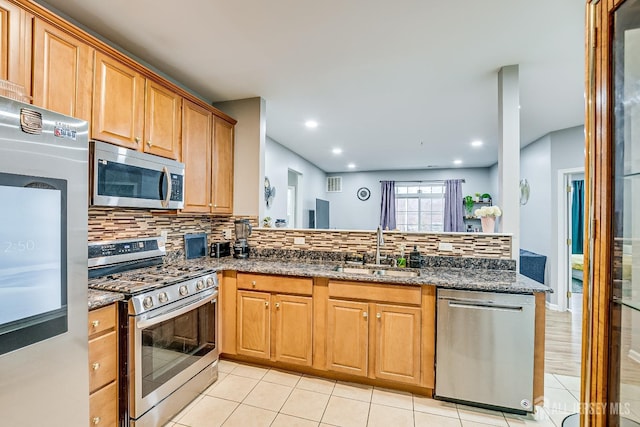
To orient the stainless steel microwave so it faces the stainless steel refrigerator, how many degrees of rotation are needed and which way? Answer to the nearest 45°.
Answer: approximately 45° to its right

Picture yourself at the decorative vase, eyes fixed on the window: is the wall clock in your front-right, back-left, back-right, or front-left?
front-left

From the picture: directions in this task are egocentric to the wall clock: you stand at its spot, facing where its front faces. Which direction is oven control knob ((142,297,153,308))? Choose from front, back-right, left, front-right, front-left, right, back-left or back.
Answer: front

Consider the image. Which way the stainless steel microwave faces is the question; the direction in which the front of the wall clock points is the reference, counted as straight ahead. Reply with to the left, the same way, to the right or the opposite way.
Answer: to the left

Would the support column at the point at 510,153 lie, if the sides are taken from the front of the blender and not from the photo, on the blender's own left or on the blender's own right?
on the blender's own left

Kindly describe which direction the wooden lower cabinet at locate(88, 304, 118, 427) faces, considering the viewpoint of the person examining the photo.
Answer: facing the viewer and to the right of the viewer

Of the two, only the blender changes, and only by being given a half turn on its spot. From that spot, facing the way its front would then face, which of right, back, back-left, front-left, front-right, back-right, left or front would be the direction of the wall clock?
front-right

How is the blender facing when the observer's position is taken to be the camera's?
facing the viewer

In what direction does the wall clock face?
toward the camera
